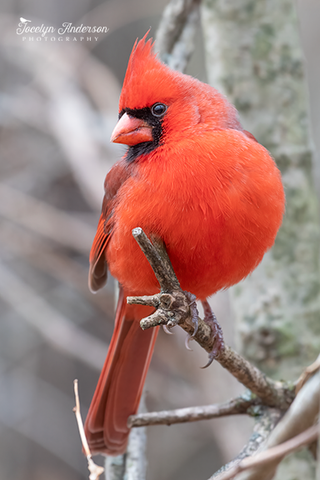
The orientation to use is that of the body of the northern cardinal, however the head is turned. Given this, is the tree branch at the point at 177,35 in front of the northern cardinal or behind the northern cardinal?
behind

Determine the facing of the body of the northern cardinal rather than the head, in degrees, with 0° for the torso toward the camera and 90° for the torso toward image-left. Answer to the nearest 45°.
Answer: approximately 315°
